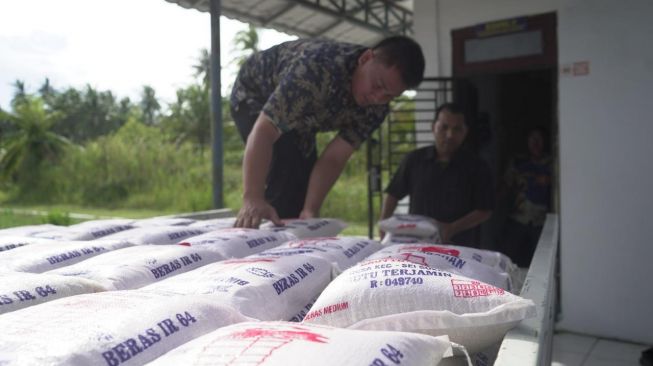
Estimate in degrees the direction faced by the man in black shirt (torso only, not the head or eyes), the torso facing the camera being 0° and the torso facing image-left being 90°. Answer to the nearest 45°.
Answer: approximately 0°

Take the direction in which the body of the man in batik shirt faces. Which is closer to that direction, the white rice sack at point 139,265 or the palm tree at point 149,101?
the white rice sack

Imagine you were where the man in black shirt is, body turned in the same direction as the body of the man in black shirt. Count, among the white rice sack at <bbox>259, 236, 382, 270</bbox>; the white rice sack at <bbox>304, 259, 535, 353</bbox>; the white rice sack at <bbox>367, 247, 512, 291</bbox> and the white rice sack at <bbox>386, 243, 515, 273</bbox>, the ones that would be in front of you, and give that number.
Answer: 4

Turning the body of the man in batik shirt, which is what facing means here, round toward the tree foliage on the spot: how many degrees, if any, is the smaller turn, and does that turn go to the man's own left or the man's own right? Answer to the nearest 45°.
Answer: approximately 180°

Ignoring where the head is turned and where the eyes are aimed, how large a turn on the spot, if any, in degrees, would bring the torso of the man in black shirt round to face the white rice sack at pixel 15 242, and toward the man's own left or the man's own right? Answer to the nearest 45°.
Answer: approximately 45° to the man's own right

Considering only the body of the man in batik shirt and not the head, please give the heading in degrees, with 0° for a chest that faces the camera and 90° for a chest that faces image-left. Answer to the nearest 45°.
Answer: approximately 315°

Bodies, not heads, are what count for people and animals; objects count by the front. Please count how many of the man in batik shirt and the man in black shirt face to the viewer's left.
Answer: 0

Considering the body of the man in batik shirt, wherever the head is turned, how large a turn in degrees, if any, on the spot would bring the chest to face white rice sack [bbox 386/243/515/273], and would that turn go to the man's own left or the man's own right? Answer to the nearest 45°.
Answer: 0° — they already face it

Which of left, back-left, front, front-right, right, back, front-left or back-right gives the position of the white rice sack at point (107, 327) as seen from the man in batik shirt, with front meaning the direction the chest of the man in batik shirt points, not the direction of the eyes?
front-right

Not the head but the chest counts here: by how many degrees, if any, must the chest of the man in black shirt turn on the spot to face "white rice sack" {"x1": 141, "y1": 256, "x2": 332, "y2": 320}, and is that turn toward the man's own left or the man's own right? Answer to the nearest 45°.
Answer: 0° — they already face it

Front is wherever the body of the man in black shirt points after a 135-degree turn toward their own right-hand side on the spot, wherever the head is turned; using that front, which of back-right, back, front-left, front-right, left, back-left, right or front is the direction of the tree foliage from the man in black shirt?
front
